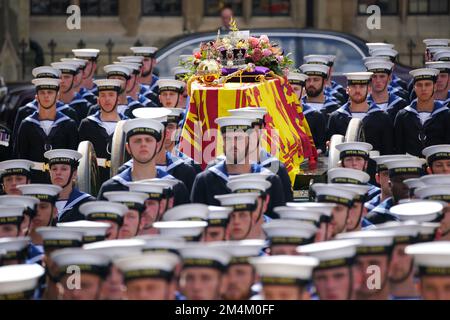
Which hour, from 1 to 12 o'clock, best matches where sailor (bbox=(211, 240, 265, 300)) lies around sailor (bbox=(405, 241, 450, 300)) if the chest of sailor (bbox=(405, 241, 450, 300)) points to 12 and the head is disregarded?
sailor (bbox=(211, 240, 265, 300)) is roughly at 3 o'clock from sailor (bbox=(405, 241, 450, 300)).

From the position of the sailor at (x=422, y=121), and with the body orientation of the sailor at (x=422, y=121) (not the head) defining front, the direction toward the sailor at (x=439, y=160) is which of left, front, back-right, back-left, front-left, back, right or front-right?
front

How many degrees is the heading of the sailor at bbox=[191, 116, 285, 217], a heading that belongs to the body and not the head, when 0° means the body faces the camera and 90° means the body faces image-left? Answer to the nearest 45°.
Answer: approximately 0°

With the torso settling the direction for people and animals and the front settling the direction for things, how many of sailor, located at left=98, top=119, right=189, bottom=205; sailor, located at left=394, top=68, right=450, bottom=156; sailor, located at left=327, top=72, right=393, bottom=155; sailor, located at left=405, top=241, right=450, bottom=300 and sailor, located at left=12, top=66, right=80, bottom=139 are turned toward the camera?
5

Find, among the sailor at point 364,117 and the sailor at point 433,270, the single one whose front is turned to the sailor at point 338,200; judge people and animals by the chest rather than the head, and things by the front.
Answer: the sailor at point 364,117

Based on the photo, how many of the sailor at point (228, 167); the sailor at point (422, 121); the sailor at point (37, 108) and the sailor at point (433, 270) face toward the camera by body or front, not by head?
4

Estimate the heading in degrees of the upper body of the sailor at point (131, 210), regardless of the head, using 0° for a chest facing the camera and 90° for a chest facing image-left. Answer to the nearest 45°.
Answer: approximately 45°

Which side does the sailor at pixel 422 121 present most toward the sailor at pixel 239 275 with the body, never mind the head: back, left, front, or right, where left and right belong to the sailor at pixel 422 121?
front

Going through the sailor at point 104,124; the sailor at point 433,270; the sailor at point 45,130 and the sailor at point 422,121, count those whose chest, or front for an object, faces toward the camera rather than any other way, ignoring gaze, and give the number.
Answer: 4

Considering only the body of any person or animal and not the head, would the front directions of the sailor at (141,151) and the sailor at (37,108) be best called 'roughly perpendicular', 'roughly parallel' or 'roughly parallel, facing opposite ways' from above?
roughly parallel

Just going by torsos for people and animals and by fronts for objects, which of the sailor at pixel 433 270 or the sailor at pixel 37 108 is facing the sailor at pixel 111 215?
the sailor at pixel 37 108

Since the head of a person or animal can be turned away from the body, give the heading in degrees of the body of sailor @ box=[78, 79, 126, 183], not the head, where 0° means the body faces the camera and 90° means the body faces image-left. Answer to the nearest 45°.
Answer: approximately 0°

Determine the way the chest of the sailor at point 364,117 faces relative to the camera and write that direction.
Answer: toward the camera

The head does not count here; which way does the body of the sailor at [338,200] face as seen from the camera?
toward the camera

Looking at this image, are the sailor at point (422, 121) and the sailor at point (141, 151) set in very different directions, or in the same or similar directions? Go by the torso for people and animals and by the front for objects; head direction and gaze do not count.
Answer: same or similar directions

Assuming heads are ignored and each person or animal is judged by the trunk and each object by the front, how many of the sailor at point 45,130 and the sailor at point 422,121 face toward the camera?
2

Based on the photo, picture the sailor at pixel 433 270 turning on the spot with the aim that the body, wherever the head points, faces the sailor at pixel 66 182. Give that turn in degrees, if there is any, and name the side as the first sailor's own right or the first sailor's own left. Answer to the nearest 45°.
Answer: approximately 135° to the first sailor's own right
